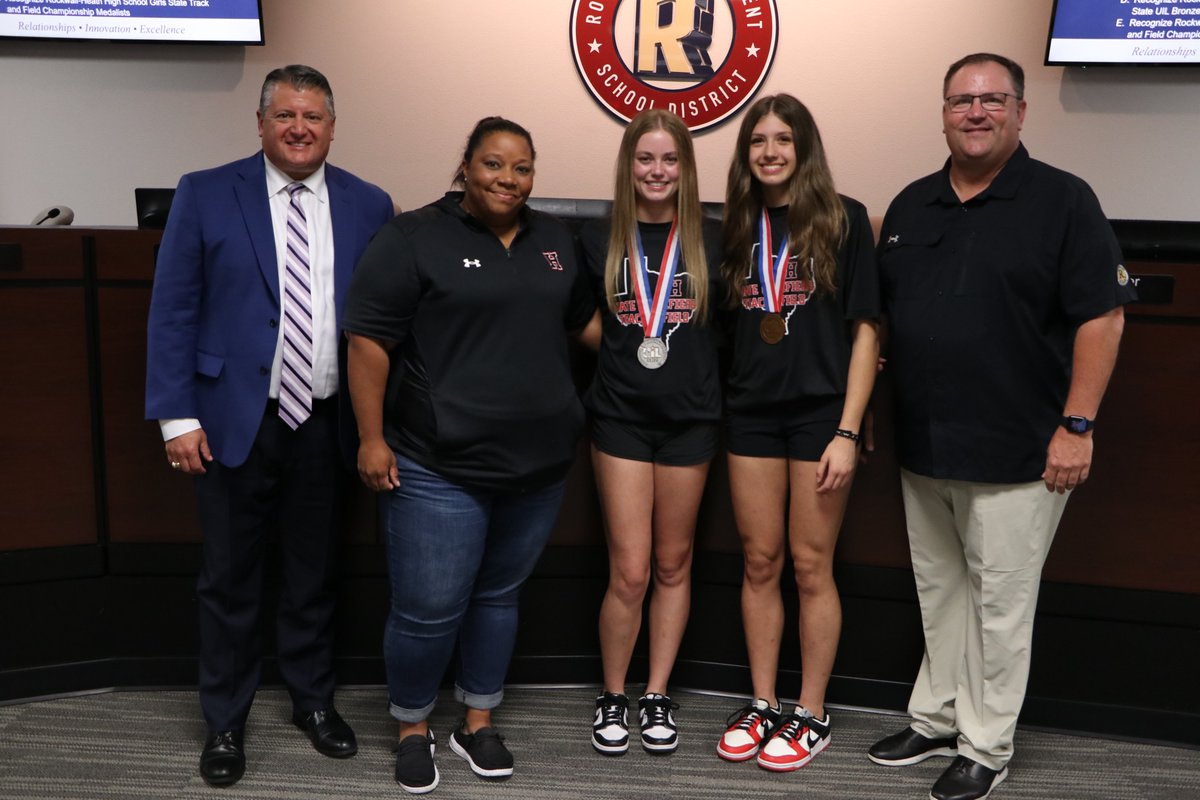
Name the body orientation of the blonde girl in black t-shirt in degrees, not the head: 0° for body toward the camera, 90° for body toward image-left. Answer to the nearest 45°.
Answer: approximately 0°

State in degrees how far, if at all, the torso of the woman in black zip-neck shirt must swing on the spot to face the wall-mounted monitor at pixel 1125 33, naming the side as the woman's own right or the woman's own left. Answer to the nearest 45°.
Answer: approximately 90° to the woman's own left

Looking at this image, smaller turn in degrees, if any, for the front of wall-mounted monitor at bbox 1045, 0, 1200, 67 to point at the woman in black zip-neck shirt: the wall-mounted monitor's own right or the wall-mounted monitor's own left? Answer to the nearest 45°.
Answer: approximately 45° to the wall-mounted monitor's own right

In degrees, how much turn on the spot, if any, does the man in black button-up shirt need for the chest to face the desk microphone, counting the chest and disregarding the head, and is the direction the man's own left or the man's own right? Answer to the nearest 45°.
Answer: approximately 45° to the man's own right

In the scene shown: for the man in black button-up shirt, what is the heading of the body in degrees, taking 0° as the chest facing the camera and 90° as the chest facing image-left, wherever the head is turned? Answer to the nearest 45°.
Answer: approximately 45°

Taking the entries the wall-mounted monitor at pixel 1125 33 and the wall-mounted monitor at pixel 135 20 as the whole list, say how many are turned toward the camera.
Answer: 2

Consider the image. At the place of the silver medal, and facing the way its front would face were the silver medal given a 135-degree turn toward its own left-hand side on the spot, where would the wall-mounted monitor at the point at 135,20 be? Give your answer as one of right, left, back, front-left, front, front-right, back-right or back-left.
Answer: left

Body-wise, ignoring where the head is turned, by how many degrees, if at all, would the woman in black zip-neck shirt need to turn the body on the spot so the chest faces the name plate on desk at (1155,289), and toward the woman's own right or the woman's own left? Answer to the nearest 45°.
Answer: approximately 45° to the woman's own left
